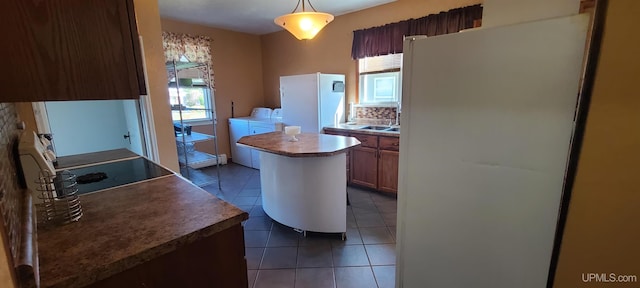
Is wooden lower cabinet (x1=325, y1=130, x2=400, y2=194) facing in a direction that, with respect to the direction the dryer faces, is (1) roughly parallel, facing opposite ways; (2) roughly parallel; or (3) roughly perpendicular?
roughly parallel

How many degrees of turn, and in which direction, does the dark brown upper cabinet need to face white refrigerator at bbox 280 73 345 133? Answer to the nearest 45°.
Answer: approximately 45° to its left

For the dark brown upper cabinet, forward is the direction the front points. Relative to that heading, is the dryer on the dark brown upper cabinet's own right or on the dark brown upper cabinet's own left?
on the dark brown upper cabinet's own left

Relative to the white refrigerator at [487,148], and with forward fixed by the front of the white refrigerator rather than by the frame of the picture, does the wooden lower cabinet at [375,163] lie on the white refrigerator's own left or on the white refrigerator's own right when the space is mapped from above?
on the white refrigerator's own right

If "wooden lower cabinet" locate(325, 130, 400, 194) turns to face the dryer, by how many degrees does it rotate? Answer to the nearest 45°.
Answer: approximately 90° to its right

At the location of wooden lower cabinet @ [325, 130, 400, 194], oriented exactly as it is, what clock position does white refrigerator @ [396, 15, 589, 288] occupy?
The white refrigerator is roughly at 10 o'clock from the wooden lower cabinet.

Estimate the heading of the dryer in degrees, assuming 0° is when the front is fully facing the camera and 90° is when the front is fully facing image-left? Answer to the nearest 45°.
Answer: approximately 45°

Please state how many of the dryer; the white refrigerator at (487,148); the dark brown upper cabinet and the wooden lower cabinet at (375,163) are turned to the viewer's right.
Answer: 1

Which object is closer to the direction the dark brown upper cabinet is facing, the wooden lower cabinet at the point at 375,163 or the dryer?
the wooden lower cabinet

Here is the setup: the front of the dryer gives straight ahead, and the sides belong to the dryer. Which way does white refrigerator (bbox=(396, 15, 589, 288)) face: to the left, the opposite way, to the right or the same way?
to the right

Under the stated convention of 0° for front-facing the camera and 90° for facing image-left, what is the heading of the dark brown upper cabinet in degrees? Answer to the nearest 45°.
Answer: approximately 270°

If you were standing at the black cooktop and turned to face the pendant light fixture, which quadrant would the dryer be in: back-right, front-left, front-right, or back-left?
front-left

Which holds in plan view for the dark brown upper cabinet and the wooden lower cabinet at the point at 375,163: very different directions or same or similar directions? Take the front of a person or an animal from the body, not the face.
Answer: very different directions

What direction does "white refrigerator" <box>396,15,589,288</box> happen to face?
to the viewer's left

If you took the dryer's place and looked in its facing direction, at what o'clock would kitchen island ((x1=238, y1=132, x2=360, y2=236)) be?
The kitchen island is roughly at 10 o'clock from the dryer.

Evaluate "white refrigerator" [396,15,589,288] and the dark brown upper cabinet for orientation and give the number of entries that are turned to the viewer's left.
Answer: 1

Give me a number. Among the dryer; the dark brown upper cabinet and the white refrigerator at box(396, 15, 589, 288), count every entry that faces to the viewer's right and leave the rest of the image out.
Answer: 1
